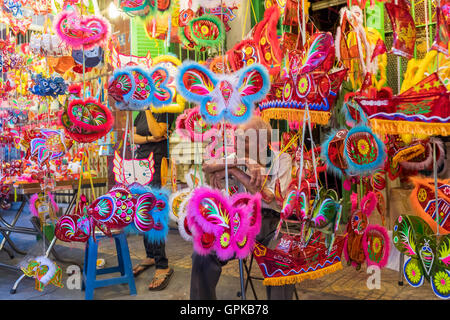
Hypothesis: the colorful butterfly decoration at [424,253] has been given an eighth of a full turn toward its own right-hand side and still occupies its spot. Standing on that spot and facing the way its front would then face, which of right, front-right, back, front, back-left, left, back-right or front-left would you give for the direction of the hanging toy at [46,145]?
front-right

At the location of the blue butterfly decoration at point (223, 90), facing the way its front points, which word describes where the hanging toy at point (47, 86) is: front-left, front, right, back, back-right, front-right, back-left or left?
back-right

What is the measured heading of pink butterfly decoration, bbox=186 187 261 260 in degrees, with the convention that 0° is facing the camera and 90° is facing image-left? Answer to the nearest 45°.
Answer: approximately 315°

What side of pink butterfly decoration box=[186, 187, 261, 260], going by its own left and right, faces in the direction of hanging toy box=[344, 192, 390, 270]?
left

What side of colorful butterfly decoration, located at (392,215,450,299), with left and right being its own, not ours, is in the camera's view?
front
